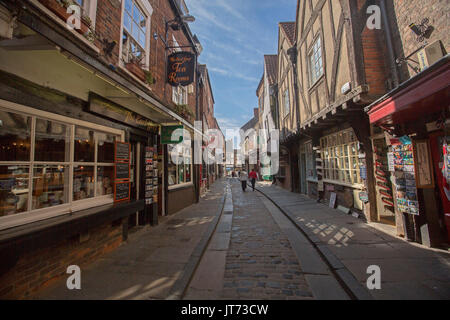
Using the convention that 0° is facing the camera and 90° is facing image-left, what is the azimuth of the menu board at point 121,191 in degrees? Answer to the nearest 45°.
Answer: approximately 315°

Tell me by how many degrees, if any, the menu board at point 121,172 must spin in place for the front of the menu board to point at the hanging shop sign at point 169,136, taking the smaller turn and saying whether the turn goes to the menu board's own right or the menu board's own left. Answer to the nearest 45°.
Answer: approximately 90° to the menu board's own left

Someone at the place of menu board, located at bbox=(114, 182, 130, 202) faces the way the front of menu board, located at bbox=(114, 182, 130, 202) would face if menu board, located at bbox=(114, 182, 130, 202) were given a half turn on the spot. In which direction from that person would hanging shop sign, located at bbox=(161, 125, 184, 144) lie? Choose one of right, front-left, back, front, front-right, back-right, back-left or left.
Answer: right

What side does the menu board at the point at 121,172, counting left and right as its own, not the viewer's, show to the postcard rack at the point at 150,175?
left
